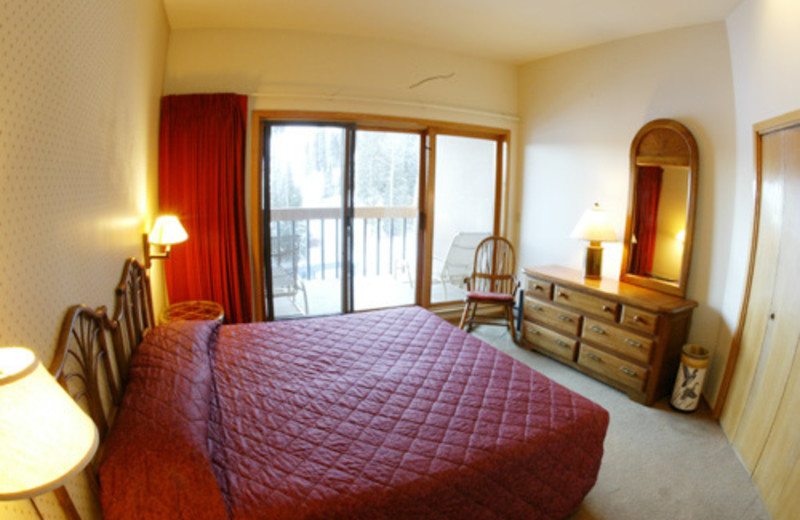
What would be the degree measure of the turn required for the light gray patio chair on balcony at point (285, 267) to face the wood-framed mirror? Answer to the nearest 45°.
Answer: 0° — it already faces it

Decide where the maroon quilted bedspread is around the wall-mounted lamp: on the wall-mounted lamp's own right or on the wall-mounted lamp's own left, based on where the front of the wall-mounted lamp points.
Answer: on the wall-mounted lamp's own right

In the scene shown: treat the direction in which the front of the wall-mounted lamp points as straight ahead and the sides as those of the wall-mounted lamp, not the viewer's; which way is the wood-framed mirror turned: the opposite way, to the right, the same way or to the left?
the opposite way

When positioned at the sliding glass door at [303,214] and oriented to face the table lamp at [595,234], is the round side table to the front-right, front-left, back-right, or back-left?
back-right

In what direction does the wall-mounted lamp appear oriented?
to the viewer's right

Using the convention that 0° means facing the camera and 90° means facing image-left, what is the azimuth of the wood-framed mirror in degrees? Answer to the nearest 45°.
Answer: approximately 45°

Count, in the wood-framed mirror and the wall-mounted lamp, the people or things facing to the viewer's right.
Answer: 1
